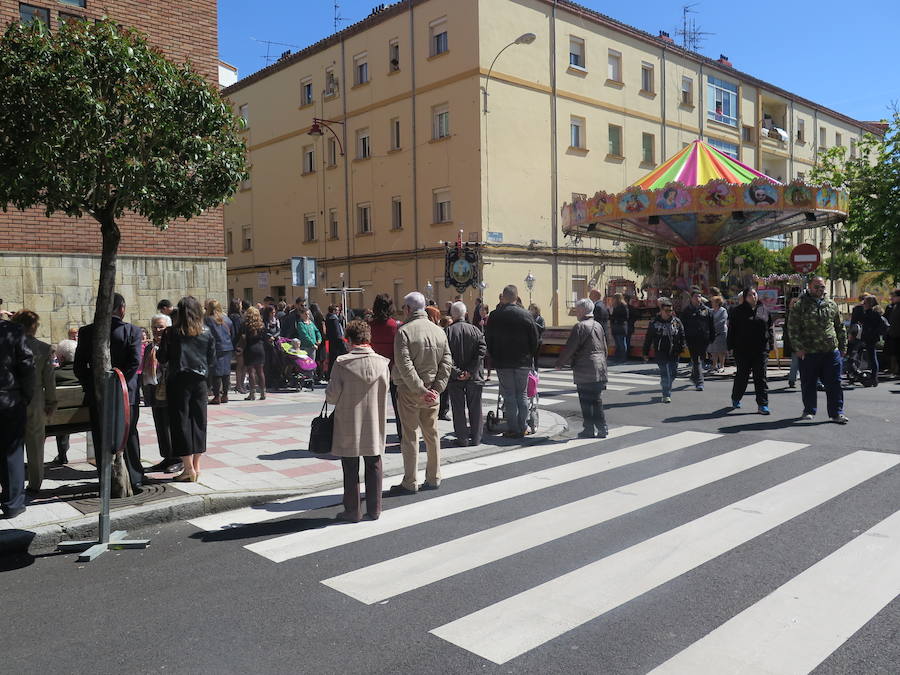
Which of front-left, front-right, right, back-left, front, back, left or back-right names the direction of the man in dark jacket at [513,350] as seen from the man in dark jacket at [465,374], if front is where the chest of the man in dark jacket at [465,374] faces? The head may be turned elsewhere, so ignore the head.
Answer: front-right

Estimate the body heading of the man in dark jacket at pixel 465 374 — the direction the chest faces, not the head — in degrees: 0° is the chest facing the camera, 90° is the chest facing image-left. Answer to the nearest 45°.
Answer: approximately 180°

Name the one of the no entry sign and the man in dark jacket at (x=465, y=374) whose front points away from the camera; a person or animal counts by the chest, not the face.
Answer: the man in dark jacket

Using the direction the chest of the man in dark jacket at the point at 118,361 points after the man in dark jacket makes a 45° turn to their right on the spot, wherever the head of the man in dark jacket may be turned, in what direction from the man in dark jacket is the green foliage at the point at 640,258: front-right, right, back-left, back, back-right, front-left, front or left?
front-left

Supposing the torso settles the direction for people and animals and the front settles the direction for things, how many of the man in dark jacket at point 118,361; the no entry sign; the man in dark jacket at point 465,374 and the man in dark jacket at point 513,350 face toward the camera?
1

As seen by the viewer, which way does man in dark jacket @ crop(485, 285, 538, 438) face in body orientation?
away from the camera

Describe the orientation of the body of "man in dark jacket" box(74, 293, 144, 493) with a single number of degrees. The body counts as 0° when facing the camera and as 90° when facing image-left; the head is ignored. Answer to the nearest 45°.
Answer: approximately 225°

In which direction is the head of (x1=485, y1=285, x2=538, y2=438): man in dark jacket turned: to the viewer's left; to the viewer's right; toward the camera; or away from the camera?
away from the camera

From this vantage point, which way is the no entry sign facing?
toward the camera

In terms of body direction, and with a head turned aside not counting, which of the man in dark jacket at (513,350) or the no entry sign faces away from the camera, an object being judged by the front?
the man in dark jacket

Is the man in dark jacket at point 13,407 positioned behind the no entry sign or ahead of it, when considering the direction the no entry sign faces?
ahead

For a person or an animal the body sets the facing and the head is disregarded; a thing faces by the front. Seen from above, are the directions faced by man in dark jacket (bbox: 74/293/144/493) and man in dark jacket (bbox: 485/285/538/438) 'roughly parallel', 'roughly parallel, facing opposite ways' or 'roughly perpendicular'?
roughly parallel

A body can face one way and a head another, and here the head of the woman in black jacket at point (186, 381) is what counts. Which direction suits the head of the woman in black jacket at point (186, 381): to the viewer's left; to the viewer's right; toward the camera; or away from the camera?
away from the camera

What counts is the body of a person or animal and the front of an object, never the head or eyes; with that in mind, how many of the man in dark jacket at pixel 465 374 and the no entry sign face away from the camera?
1

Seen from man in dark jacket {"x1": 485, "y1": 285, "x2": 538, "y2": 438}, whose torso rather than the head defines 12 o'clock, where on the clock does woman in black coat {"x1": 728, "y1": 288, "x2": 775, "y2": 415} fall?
The woman in black coat is roughly at 2 o'clock from the man in dark jacket.

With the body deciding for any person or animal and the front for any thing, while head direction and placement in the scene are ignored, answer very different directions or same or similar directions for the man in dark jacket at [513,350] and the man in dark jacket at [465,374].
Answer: same or similar directions

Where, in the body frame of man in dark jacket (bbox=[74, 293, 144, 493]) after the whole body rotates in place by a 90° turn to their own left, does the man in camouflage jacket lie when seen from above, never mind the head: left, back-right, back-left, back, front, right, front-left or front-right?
back-right

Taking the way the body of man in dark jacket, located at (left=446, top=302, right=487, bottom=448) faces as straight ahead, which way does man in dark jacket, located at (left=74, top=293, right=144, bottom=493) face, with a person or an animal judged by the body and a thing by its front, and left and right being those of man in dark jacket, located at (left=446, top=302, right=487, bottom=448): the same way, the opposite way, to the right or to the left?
the same way

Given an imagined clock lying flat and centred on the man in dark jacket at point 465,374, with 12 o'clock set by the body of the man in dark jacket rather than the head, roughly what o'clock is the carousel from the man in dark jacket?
The carousel is roughly at 1 o'clock from the man in dark jacket.

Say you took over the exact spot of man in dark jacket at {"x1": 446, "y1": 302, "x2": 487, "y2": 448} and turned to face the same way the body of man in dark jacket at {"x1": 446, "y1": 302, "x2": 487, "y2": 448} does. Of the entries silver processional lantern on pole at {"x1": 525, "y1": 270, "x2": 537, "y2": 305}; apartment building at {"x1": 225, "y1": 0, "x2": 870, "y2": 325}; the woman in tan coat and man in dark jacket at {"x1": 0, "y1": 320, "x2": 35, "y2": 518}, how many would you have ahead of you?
2
